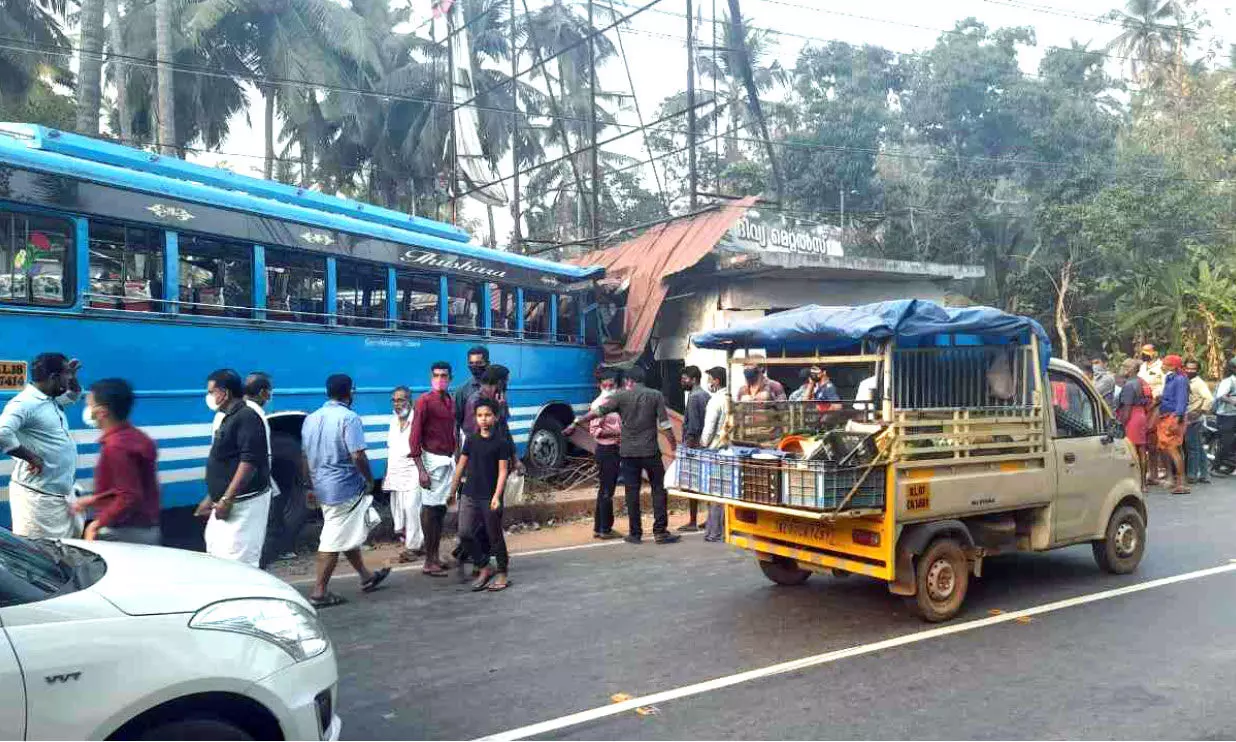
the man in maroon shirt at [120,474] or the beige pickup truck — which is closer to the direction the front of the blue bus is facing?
the beige pickup truck

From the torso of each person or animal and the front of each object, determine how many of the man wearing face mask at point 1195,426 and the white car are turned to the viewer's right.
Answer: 1

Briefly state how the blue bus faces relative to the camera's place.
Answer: facing away from the viewer and to the right of the viewer

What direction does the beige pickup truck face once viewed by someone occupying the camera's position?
facing away from the viewer and to the right of the viewer

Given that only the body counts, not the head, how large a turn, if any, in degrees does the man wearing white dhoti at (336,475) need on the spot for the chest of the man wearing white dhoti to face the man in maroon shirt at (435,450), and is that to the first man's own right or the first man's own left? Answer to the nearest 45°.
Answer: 0° — they already face them

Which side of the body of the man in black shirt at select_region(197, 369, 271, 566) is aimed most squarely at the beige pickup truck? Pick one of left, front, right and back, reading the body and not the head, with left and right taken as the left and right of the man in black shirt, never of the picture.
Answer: back

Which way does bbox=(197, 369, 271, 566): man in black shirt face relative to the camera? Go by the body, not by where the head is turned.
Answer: to the viewer's left

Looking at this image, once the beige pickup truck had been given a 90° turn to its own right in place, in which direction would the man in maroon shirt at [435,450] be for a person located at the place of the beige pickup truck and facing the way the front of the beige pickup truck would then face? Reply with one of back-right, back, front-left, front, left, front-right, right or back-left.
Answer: back-right

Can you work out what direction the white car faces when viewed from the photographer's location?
facing to the right of the viewer

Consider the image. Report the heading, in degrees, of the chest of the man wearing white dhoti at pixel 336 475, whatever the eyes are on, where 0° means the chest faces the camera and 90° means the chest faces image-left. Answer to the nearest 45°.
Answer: approximately 225°
